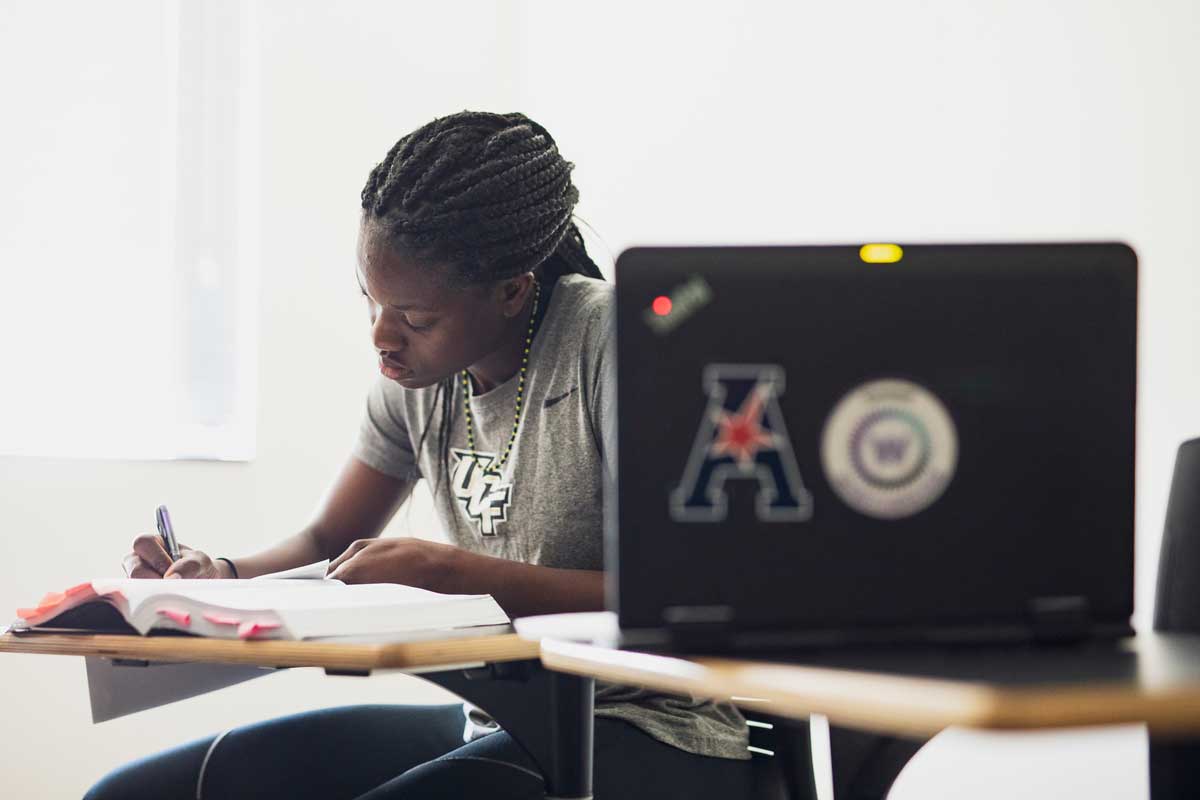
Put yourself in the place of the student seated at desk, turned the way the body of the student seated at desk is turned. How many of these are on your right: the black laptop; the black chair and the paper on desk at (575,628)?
0

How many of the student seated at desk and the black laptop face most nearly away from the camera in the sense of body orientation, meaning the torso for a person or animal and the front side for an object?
1

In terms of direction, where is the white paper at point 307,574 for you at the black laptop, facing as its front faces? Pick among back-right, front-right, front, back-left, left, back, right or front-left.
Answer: front-left

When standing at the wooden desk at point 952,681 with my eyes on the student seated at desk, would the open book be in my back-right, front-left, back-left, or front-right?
front-left

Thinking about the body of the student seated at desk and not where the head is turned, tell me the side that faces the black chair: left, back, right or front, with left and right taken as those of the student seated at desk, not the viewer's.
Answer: left

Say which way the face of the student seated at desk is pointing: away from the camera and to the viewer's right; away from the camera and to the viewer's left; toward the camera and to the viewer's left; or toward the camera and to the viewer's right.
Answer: toward the camera and to the viewer's left

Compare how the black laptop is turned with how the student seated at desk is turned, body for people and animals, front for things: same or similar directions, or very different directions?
very different directions

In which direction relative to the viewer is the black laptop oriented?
away from the camera

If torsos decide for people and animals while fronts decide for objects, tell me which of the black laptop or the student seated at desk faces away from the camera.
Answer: the black laptop

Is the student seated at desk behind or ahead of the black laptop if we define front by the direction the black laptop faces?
ahead

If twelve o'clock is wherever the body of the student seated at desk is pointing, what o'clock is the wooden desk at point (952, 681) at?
The wooden desk is roughly at 10 o'clock from the student seated at desk.
